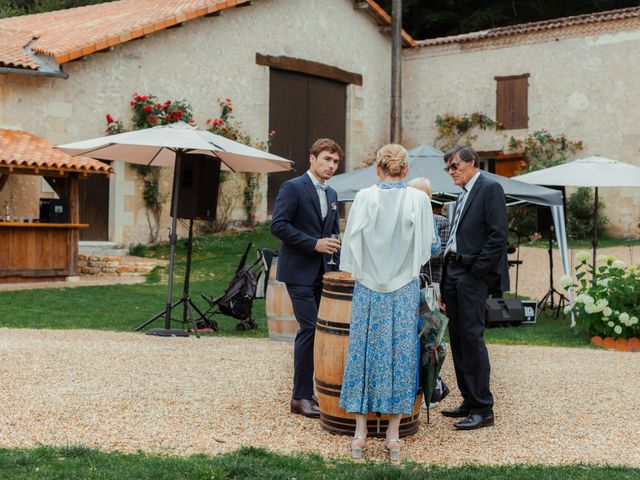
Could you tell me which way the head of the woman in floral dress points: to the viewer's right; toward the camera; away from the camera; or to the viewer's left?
away from the camera

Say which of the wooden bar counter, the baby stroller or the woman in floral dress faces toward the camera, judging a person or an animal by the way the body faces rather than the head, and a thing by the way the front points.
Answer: the wooden bar counter

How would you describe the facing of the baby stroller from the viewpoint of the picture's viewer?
facing to the left of the viewer

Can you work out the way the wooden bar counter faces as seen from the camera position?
facing the viewer

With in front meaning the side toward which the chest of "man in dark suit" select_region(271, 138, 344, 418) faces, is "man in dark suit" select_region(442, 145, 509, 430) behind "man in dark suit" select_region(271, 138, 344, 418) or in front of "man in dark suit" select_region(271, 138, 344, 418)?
in front

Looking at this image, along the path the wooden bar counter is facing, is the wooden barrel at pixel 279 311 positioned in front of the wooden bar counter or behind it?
in front

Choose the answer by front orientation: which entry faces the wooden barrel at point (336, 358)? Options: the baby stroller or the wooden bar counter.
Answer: the wooden bar counter

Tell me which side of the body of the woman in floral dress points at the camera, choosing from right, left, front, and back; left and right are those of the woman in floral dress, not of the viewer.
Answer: back

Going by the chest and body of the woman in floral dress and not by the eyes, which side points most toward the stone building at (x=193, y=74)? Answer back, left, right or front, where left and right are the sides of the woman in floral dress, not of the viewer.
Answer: front

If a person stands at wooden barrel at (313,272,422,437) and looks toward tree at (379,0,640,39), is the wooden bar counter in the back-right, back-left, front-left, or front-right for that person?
front-left

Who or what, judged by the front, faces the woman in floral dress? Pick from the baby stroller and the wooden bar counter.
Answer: the wooden bar counter

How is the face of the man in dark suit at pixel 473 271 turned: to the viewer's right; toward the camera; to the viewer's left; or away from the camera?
to the viewer's left

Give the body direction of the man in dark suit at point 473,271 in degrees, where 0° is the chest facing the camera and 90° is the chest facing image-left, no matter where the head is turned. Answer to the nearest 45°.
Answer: approximately 90°

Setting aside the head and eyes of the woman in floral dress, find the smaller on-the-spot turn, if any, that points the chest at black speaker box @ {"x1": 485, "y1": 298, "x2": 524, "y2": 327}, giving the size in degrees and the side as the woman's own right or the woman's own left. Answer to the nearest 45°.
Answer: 0° — they already face it

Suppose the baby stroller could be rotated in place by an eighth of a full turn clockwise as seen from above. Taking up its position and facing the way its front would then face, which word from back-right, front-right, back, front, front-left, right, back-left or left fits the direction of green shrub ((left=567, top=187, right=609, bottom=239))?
right
